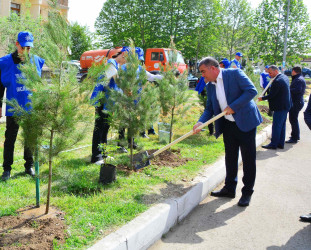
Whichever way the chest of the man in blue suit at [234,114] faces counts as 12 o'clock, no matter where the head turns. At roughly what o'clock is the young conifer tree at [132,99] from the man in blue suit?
The young conifer tree is roughly at 2 o'clock from the man in blue suit.

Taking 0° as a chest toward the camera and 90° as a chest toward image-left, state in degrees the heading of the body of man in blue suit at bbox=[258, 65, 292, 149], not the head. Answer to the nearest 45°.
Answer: approximately 90°

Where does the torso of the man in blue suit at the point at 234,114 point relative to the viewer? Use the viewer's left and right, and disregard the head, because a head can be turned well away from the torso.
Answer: facing the viewer and to the left of the viewer

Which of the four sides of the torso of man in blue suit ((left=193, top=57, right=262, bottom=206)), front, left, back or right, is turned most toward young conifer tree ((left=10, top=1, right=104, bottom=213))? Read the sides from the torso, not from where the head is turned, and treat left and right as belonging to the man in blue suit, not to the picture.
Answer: front

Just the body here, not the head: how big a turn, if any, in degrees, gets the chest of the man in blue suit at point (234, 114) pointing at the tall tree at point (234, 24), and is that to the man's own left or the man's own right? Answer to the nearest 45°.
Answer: approximately 135° to the man's own right

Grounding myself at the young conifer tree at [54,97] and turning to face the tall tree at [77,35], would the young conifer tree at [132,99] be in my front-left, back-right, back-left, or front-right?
front-right

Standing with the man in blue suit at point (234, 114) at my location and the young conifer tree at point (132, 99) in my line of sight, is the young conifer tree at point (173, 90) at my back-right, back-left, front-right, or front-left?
front-right

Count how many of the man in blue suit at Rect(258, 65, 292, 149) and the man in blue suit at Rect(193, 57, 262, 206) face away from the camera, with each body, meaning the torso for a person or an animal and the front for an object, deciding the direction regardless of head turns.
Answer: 0

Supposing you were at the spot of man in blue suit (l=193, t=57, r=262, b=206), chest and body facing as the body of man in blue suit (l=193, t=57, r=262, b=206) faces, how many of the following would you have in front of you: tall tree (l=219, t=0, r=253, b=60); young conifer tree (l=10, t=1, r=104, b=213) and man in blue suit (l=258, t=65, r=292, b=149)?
1

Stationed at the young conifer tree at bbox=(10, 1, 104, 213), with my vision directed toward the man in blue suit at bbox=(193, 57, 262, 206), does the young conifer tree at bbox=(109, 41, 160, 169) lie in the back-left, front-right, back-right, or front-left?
front-left

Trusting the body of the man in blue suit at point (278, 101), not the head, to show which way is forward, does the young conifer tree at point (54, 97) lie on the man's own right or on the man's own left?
on the man's own left

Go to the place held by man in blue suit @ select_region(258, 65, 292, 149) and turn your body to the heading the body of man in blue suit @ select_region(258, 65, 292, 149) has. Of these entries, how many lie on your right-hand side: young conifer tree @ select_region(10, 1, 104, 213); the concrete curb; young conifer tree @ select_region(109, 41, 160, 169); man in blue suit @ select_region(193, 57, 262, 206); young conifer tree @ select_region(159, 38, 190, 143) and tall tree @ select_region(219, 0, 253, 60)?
1

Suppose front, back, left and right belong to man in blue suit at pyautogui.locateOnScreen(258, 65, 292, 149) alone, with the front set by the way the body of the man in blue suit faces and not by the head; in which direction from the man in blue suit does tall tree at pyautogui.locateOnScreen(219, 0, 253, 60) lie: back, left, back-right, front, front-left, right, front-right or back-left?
right
